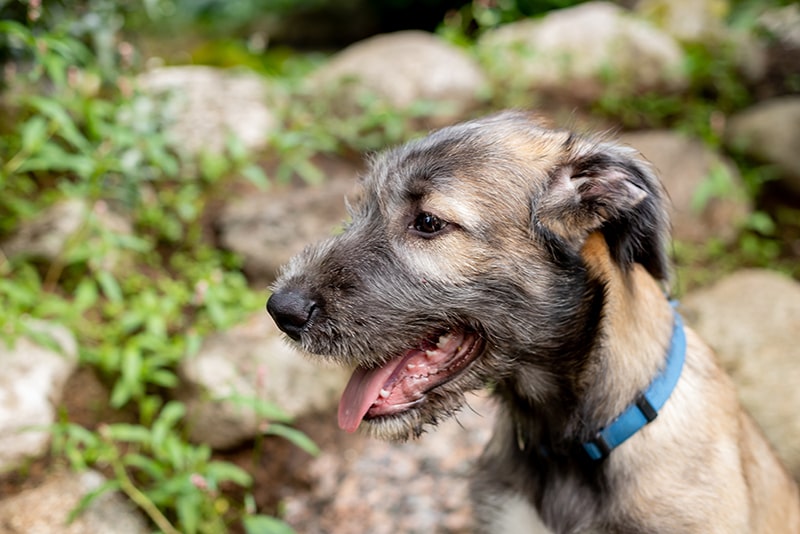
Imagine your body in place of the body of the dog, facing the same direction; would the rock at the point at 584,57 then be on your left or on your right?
on your right

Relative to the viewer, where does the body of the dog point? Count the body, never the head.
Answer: to the viewer's left

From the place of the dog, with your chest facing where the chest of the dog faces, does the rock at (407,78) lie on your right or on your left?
on your right

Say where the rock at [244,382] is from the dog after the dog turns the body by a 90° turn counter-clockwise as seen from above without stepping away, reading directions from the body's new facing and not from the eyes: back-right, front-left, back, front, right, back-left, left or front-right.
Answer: back-right

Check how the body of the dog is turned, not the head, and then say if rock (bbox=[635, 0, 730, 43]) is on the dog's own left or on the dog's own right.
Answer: on the dog's own right

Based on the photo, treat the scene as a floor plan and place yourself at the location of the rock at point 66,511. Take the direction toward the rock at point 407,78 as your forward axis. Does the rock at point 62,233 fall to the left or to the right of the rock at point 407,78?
left

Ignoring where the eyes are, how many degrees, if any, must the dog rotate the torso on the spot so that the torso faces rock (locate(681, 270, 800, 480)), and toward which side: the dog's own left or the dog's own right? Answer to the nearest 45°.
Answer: approximately 135° to the dog's own right

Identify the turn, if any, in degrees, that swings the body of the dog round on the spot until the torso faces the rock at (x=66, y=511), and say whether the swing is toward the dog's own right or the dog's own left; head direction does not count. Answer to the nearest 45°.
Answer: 0° — it already faces it

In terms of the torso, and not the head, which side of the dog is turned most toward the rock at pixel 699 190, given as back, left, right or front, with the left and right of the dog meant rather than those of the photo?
right

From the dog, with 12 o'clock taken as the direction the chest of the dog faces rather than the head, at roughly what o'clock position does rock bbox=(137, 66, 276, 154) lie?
The rock is roughly at 2 o'clock from the dog.

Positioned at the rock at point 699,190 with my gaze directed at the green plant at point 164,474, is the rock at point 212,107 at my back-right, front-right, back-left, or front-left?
front-right

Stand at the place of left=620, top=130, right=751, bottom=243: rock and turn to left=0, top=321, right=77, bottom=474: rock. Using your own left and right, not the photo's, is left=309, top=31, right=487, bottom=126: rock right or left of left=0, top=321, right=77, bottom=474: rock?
right
